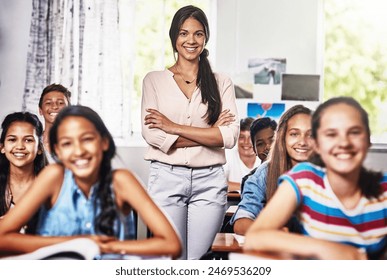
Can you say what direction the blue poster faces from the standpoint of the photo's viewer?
facing the viewer

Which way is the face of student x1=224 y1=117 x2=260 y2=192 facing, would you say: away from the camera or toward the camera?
toward the camera

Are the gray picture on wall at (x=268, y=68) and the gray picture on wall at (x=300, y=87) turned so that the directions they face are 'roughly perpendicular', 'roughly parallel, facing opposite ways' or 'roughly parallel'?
roughly parallel

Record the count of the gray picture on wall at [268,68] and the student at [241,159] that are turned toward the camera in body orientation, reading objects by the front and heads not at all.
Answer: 2

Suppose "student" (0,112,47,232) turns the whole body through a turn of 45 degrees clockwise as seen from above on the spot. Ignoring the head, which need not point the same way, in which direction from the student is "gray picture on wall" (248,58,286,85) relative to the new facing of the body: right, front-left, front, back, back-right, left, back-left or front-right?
back-left

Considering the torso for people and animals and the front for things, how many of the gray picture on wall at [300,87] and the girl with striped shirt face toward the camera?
2

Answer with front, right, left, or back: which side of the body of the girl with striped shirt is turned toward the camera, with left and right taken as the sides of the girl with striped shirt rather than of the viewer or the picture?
front

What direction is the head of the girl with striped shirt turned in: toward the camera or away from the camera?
toward the camera

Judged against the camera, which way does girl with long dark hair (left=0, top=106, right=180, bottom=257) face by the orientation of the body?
toward the camera

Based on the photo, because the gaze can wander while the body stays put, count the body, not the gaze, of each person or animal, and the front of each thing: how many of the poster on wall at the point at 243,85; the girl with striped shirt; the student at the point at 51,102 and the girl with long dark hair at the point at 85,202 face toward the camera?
4

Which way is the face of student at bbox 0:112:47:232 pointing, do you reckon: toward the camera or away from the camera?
toward the camera

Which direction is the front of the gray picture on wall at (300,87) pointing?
toward the camera
